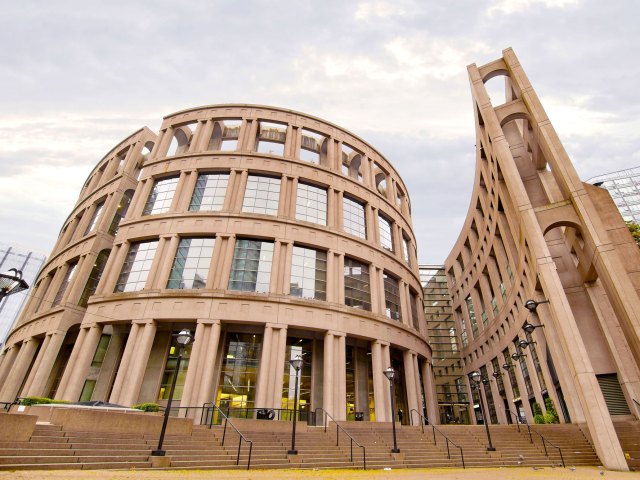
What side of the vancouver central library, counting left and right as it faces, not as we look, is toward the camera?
front
